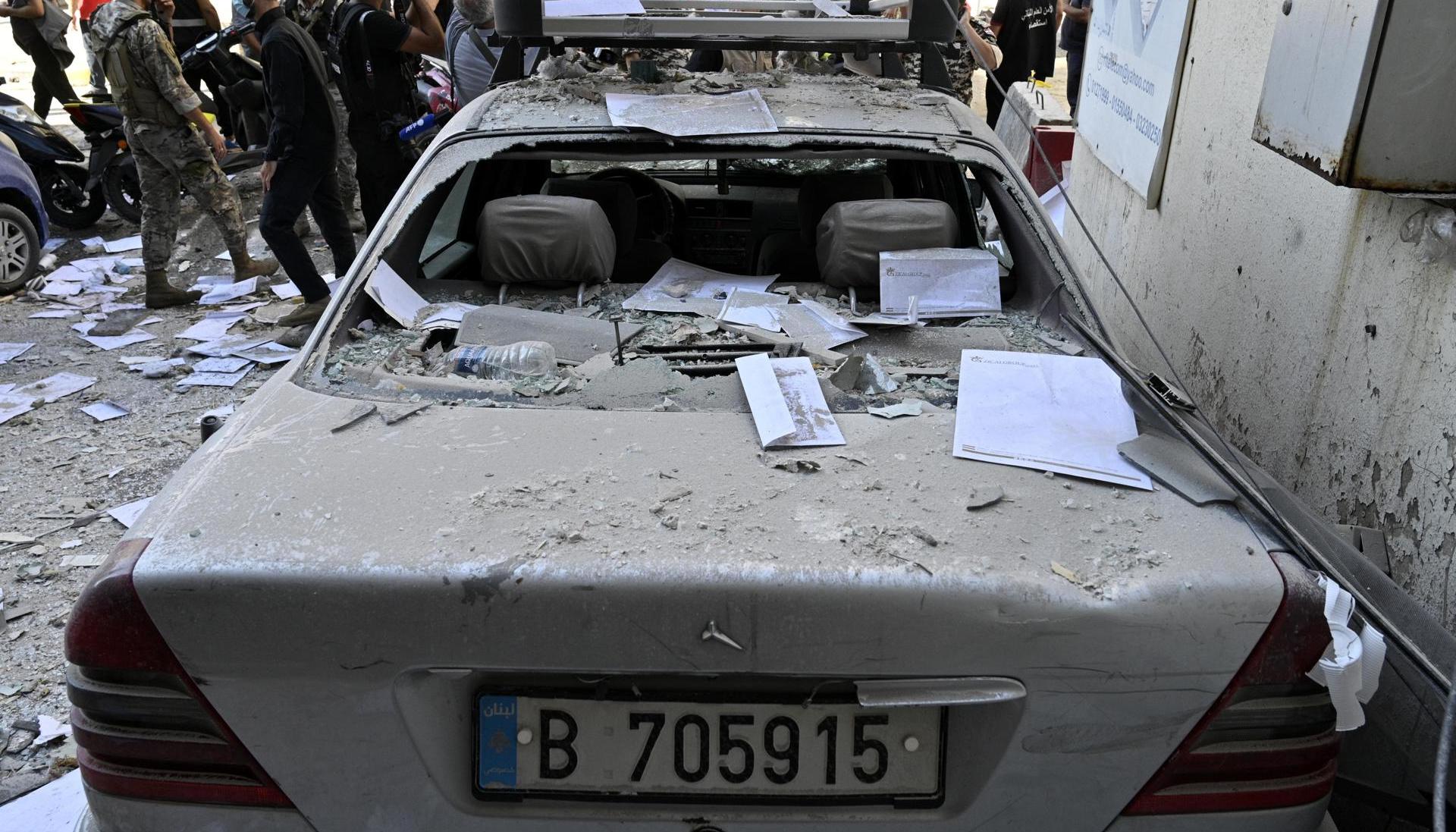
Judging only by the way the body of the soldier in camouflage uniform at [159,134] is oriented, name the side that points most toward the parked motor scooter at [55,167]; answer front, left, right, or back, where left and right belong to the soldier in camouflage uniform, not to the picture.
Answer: left

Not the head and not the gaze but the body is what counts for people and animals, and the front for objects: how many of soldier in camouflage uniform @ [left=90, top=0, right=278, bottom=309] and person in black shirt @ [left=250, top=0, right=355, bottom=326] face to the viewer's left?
1

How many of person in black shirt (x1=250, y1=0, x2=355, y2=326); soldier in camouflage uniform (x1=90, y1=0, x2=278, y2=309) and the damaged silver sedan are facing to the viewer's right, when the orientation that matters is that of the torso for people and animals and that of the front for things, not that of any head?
1

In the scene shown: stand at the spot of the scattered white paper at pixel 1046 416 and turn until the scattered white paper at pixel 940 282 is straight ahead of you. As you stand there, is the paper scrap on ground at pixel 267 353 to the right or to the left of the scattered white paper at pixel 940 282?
left

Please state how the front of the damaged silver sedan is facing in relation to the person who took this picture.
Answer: facing away from the viewer

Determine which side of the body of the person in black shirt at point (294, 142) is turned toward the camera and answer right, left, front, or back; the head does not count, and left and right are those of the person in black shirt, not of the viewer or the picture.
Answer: left

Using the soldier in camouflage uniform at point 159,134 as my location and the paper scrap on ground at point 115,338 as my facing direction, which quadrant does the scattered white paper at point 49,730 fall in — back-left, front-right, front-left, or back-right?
front-left

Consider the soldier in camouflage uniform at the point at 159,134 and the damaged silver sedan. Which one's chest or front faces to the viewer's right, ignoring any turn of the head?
the soldier in camouflage uniform
